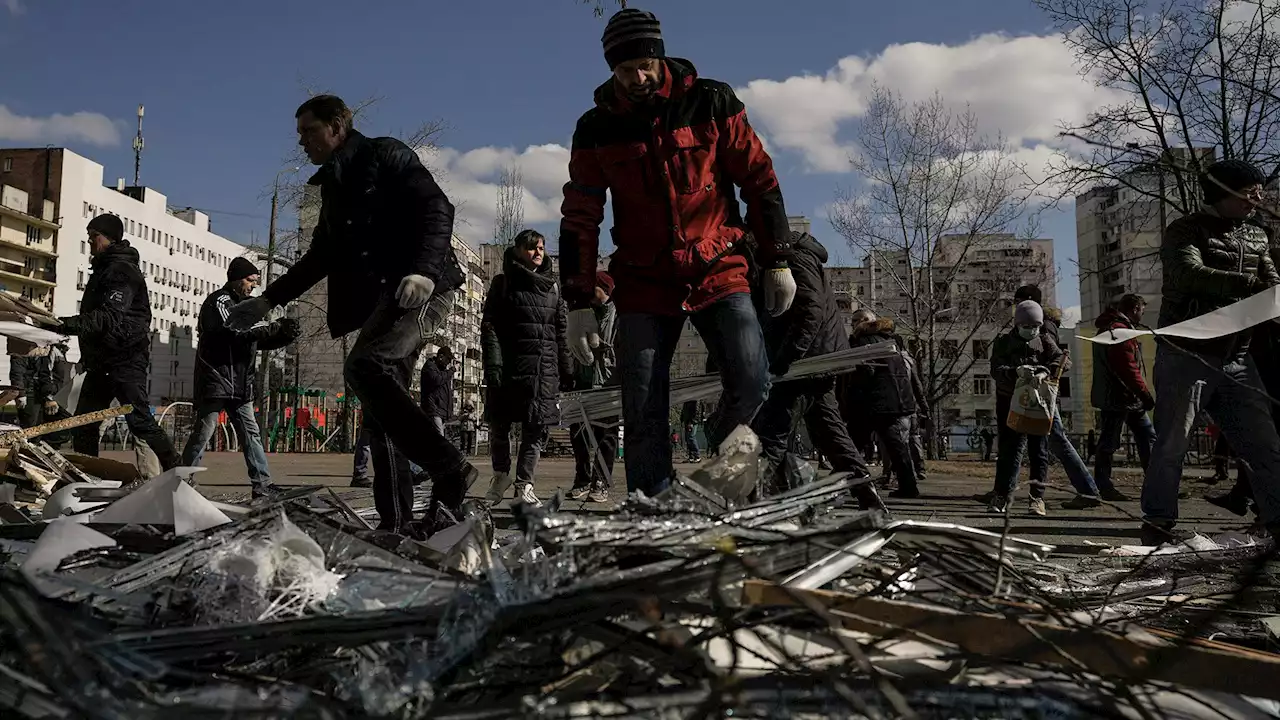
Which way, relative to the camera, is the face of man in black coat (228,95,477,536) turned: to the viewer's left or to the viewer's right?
to the viewer's left

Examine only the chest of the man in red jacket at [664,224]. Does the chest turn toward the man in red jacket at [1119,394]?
no

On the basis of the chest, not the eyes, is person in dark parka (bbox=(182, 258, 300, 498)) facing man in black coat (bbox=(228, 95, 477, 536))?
no

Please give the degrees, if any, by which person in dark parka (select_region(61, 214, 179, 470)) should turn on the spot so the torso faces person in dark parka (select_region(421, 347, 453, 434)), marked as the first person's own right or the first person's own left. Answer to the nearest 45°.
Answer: approximately 135° to the first person's own right

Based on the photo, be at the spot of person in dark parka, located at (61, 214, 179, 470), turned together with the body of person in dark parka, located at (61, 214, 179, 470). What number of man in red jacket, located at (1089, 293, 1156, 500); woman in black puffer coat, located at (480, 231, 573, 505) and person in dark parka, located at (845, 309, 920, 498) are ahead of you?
0

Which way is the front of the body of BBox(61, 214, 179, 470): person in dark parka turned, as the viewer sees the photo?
to the viewer's left

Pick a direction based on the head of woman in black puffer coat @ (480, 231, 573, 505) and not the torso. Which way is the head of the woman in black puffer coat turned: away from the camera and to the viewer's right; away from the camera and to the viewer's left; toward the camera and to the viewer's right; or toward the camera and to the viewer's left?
toward the camera and to the viewer's right

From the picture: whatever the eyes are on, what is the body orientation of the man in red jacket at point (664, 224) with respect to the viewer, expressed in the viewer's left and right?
facing the viewer
